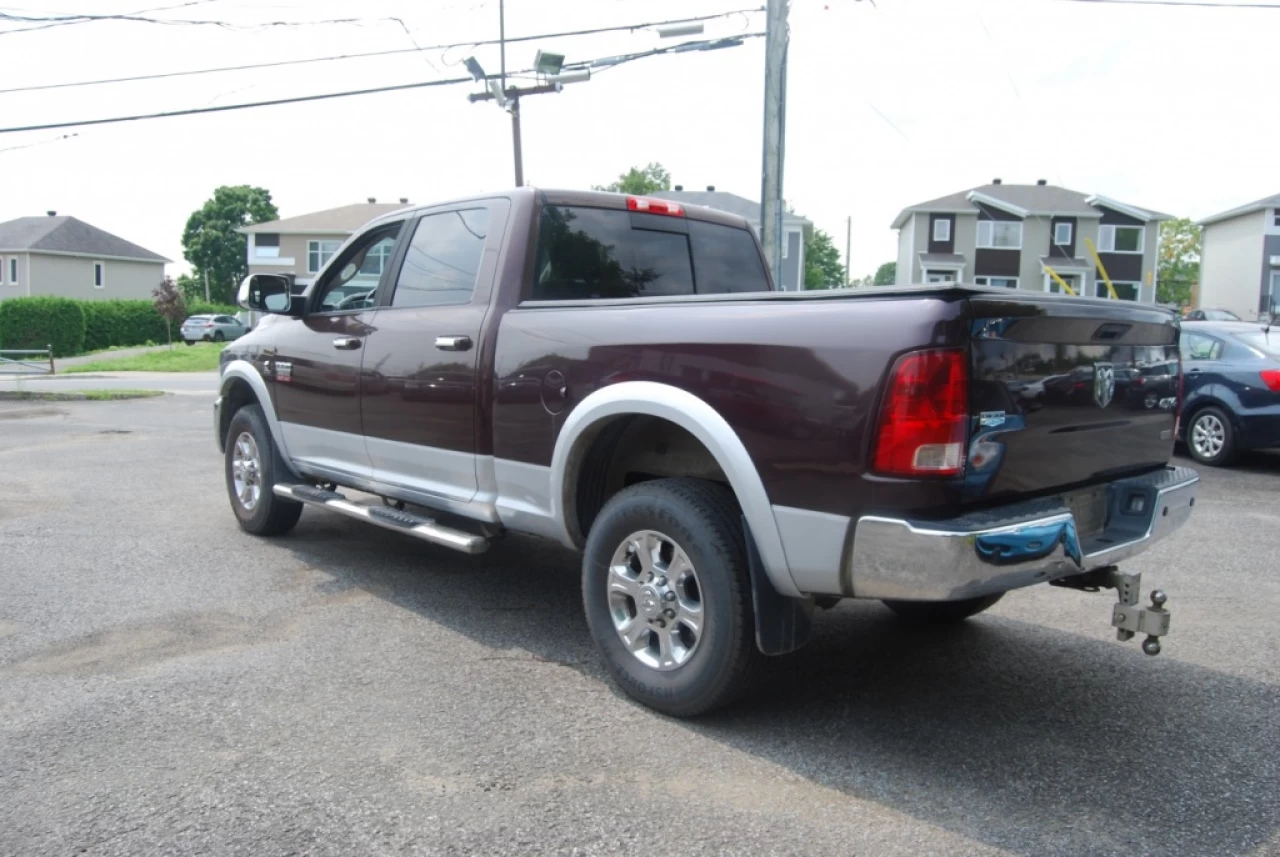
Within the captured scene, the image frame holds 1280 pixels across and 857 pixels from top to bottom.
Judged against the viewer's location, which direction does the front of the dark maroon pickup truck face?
facing away from the viewer and to the left of the viewer

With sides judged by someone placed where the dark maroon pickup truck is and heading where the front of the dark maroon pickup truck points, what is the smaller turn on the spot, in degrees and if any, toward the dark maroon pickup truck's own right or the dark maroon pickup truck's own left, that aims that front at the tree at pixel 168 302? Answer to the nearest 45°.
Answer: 0° — it already faces it

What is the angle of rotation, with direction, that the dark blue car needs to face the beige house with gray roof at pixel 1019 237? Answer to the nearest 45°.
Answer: approximately 45° to its right

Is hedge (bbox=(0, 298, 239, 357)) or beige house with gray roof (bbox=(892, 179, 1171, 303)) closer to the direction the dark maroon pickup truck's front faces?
the hedge

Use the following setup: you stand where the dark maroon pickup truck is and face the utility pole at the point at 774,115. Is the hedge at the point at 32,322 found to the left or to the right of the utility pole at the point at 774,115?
left

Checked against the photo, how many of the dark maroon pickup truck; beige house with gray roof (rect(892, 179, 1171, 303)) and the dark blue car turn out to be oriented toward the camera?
1

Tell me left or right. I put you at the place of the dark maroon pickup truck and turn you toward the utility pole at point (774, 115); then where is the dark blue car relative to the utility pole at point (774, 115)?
right

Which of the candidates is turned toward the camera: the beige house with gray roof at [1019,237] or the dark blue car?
the beige house with gray roof

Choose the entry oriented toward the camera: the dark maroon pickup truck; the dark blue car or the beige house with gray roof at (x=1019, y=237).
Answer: the beige house with gray roof

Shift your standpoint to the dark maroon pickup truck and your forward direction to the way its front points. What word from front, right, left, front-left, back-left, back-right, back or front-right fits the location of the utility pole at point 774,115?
front-right

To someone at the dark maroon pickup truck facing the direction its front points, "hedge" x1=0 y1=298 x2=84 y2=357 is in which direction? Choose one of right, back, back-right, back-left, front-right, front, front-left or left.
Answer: front

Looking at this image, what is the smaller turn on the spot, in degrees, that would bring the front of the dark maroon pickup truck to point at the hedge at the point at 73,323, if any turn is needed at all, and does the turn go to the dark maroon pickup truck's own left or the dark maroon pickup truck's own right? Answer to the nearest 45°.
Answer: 0° — it already faces it

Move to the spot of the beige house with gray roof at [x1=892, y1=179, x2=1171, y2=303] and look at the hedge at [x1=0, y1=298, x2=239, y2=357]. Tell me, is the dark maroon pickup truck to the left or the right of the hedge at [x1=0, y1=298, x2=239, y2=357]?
left

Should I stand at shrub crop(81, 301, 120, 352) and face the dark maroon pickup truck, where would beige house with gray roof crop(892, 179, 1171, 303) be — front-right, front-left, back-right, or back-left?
front-left

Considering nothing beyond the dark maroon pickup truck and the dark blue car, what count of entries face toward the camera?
0

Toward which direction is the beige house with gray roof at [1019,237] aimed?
toward the camera
